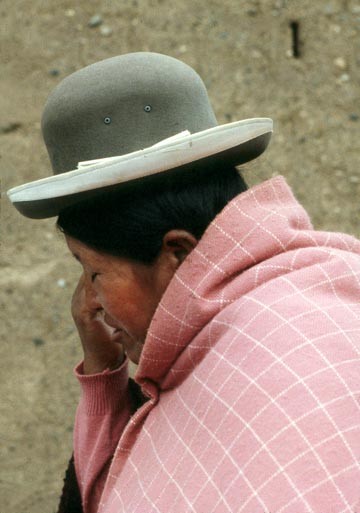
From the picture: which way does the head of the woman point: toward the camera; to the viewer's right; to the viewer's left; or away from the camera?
to the viewer's left

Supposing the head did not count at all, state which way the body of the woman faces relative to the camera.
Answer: to the viewer's left
